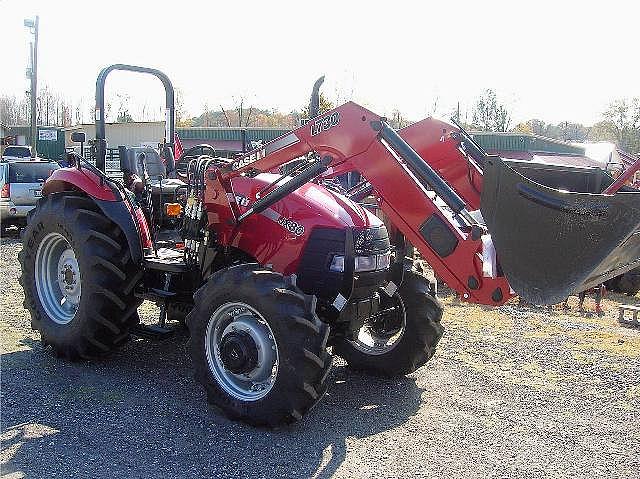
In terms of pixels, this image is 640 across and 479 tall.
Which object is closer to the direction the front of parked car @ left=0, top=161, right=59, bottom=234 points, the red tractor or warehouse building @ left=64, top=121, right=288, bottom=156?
the warehouse building

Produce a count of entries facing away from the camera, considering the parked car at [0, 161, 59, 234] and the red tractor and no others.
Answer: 1

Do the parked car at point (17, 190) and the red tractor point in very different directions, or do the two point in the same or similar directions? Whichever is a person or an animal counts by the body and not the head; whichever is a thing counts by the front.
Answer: very different directions

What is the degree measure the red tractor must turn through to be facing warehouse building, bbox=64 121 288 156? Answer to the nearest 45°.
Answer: approximately 135° to its left

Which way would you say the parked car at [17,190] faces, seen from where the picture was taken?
facing away from the viewer

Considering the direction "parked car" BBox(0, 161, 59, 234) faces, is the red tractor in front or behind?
behind

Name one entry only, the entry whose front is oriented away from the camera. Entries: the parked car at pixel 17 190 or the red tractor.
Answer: the parked car

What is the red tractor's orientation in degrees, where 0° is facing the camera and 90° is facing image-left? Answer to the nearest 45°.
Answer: approximately 315°

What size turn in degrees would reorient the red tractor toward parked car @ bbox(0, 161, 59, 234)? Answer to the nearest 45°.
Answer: approximately 180°
